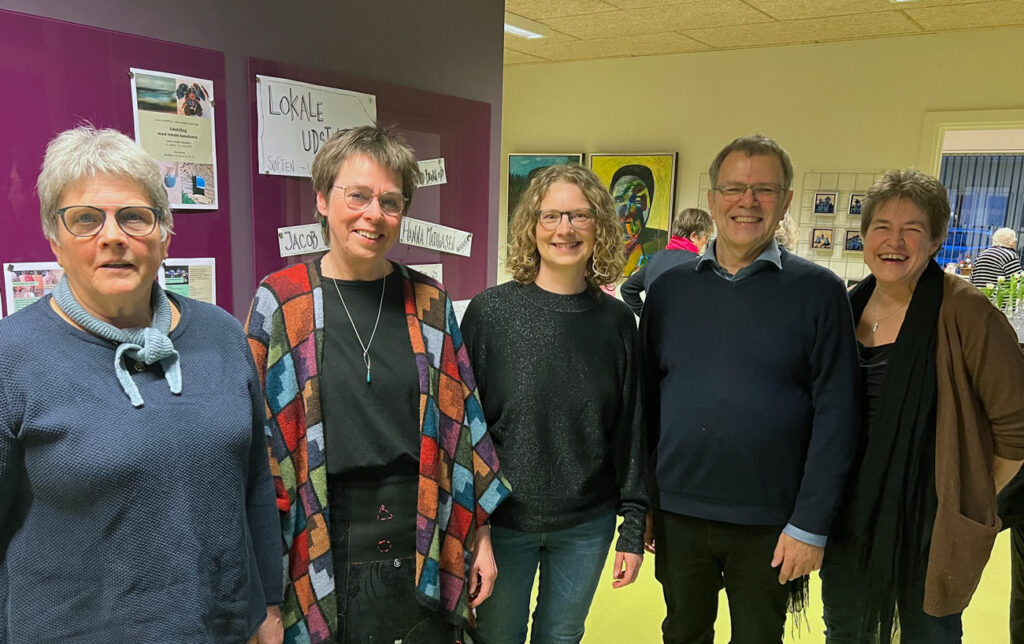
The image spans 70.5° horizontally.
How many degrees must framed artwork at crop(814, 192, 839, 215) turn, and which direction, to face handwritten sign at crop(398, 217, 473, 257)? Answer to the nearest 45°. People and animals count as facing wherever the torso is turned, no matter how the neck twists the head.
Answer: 0° — it already faces it

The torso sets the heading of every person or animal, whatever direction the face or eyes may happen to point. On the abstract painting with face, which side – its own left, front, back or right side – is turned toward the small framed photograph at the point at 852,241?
left

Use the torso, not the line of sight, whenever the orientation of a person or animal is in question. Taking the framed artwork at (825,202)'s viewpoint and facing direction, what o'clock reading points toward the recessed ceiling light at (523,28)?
The recessed ceiling light is roughly at 2 o'clock from the framed artwork.

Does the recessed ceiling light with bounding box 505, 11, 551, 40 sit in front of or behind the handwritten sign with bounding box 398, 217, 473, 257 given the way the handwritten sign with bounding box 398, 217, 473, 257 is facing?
behind

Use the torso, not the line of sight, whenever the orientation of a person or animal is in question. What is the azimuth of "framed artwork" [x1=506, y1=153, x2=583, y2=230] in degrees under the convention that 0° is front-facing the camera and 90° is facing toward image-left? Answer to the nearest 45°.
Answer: approximately 0°

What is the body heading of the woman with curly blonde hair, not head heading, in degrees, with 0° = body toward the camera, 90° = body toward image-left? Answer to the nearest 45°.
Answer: approximately 0°

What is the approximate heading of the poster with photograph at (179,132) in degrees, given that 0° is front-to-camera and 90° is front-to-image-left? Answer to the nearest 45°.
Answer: approximately 315°

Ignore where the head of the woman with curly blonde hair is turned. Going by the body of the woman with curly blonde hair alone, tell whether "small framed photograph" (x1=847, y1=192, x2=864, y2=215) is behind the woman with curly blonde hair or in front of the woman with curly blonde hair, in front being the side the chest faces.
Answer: behind
